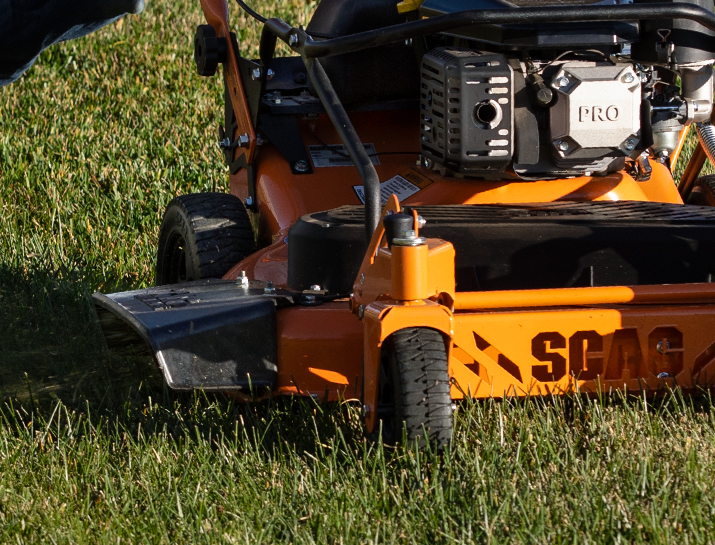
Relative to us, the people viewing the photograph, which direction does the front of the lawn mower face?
facing the viewer
